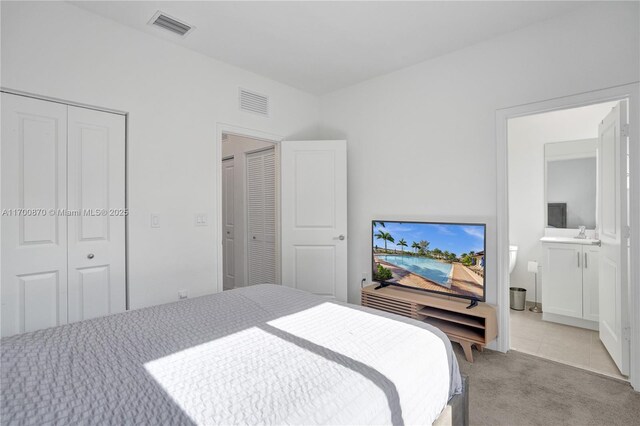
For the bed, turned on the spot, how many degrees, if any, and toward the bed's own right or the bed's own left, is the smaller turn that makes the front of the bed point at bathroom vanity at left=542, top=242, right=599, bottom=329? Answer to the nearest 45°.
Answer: approximately 45° to the bed's own right

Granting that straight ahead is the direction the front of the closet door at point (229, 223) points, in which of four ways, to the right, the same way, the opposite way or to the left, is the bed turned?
the opposite way

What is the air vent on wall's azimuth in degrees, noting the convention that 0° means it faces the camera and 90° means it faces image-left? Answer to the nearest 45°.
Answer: approximately 315°

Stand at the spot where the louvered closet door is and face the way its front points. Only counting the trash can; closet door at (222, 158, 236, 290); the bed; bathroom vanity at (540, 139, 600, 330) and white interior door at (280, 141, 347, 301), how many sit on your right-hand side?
1

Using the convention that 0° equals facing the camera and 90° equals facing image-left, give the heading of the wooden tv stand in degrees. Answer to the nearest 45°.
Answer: approximately 45°

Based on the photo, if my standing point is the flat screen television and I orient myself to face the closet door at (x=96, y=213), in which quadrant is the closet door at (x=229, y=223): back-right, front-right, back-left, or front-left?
front-right

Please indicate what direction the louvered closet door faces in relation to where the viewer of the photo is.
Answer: facing the viewer and to the left of the viewer

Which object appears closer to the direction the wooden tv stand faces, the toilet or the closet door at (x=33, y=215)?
the closet door

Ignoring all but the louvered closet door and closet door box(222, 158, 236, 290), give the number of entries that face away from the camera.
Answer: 0

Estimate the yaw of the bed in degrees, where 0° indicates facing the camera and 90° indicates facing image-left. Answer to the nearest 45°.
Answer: approximately 225°

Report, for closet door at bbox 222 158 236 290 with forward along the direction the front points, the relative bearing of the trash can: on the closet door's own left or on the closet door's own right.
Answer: on the closet door's own left

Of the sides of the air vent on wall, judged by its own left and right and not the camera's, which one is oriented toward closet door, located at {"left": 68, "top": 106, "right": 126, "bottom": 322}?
right

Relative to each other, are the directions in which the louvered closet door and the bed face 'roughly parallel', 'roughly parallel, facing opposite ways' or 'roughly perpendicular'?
roughly parallel, facing opposite ways

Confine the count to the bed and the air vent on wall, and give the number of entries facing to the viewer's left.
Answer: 0

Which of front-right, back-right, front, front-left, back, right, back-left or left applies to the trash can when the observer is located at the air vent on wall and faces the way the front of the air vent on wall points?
front-left
